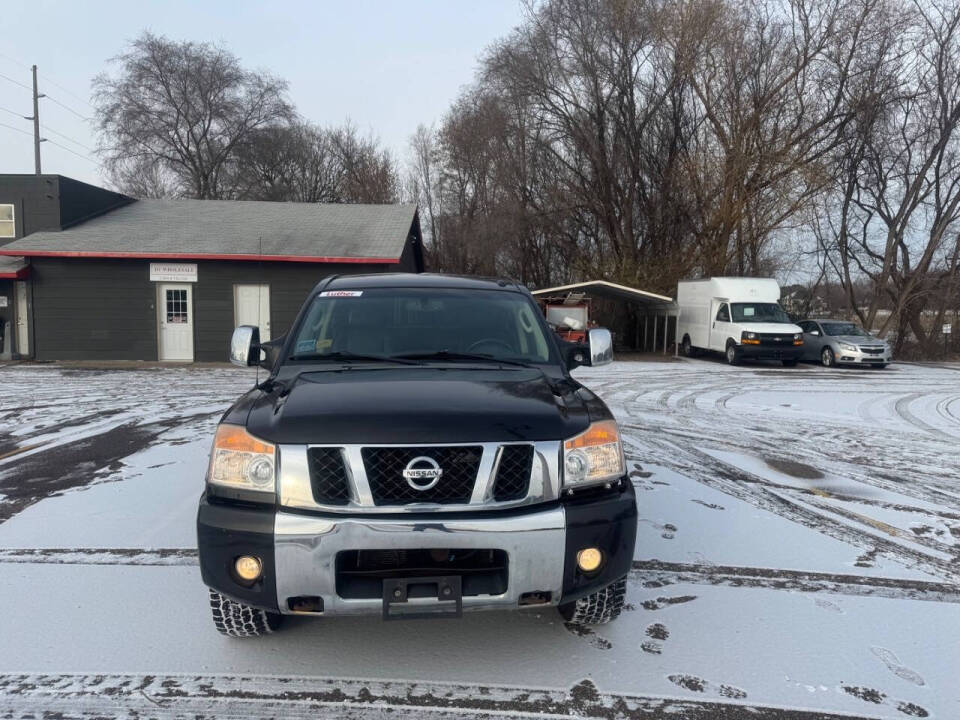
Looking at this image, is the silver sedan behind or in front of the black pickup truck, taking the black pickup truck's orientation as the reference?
behind

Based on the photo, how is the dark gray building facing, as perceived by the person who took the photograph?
facing the viewer

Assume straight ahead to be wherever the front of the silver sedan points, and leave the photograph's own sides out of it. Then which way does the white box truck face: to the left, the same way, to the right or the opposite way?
the same way

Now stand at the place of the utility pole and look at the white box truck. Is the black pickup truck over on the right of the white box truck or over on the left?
right

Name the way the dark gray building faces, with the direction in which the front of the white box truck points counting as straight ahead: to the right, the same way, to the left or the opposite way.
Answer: the same way

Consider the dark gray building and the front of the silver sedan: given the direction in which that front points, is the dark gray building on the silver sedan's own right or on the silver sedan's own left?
on the silver sedan's own right

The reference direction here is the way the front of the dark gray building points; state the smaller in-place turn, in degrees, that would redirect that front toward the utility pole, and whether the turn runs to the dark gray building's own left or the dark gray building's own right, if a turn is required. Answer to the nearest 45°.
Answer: approximately 180°

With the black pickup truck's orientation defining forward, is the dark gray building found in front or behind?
behind

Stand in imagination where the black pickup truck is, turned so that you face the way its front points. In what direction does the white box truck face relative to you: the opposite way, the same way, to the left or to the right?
the same way

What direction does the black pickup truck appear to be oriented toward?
toward the camera

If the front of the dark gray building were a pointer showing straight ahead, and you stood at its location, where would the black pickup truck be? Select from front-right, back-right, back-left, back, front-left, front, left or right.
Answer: front

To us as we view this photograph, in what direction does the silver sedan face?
facing the viewer and to the right of the viewer

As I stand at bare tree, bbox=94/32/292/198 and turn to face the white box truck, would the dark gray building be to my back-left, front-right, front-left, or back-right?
front-right

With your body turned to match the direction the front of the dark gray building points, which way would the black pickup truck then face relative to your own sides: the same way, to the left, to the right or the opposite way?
the same way

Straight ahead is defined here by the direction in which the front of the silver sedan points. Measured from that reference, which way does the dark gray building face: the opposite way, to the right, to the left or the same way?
the same way

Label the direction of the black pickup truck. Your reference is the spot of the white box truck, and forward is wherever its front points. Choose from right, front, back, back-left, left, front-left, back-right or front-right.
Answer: front-right

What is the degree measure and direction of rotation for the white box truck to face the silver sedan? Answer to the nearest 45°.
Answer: approximately 45° to its left
